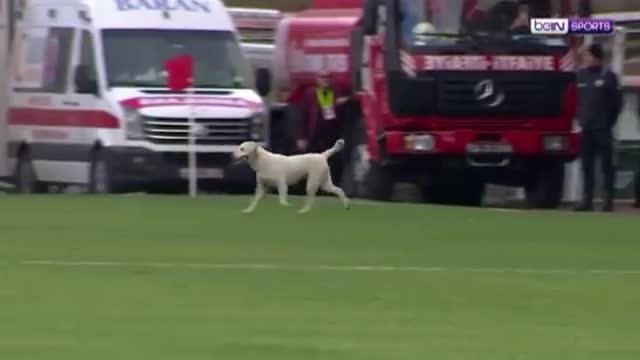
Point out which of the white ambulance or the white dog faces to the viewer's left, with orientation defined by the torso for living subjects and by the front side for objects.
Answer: the white dog

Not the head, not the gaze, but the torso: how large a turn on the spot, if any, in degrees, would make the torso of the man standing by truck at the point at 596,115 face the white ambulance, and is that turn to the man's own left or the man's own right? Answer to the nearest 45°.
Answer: approximately 45° to the man's own right

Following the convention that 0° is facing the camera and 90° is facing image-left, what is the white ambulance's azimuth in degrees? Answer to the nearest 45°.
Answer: approximately 315°

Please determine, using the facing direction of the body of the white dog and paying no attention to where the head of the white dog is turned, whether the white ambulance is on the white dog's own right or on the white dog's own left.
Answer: on the white dog's own right

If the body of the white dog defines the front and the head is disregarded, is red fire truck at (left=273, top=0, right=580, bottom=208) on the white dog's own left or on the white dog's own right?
on the white dog's own right

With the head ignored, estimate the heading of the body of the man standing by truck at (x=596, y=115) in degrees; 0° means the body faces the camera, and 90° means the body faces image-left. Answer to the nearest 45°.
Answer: approximately 45°

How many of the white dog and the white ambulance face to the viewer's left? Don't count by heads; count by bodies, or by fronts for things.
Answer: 1

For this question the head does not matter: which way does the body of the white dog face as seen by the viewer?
to the viewer's left

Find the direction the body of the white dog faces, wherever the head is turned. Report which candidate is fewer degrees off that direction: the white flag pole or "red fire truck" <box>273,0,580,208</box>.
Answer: the white flag pole

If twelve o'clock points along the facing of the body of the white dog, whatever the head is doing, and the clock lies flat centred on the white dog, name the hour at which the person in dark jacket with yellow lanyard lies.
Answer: The person in dark jacket with yellow lanyard is roughly at 3 o'clock from the white dog.
